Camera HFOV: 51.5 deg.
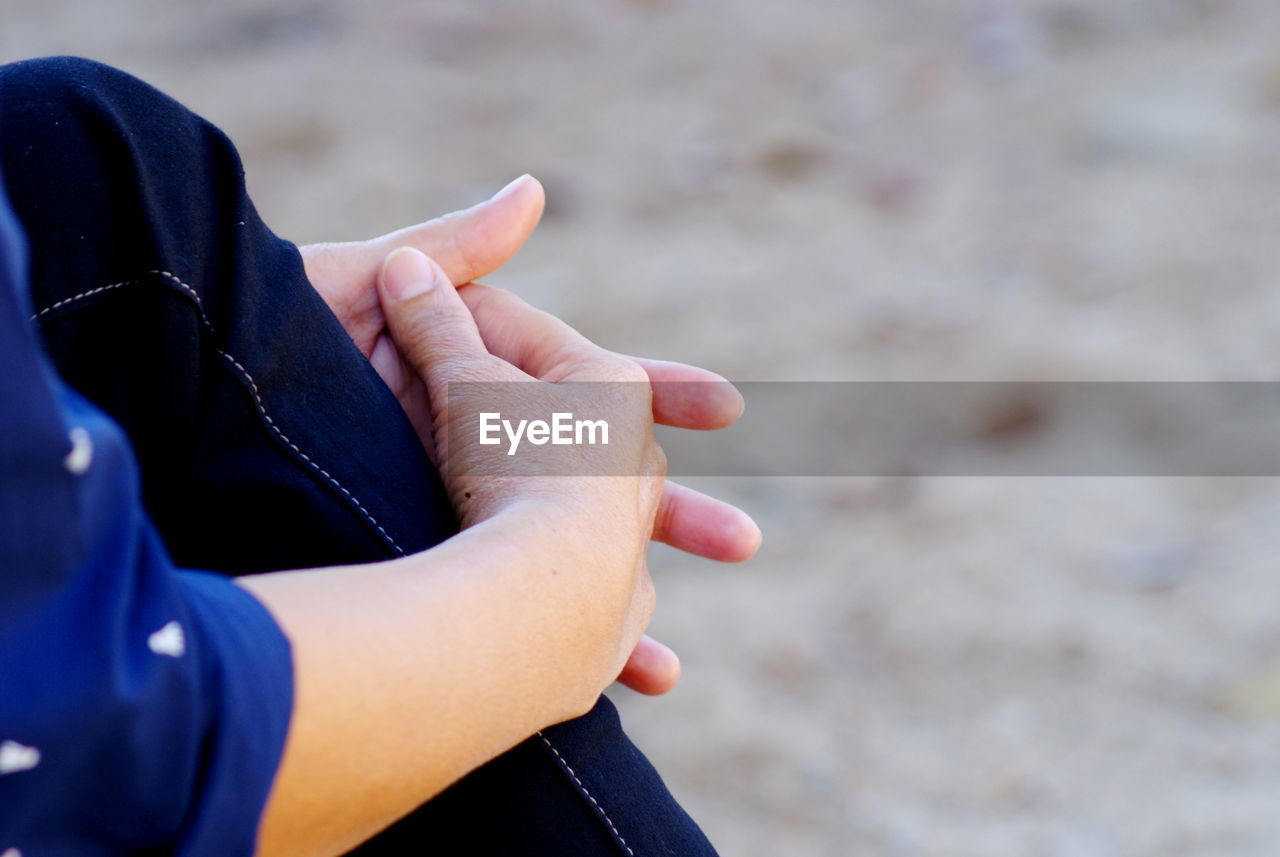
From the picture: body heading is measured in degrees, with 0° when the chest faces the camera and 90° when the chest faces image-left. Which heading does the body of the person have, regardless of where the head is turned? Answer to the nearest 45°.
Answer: approximately 270°
